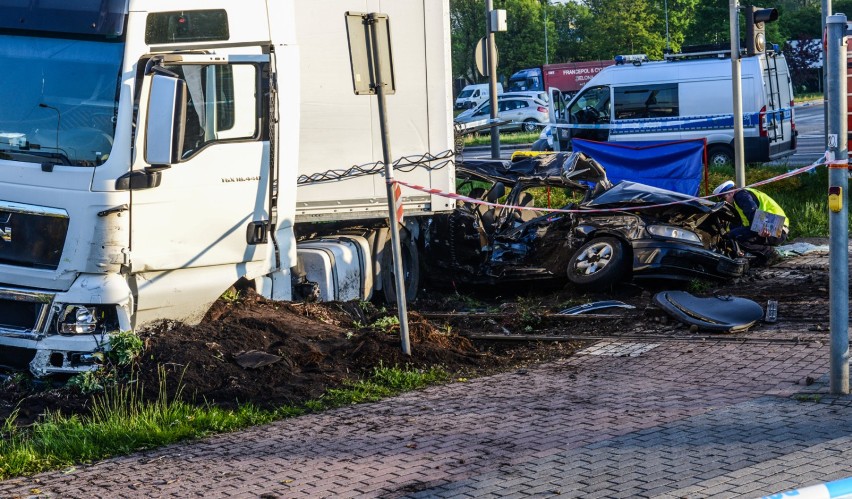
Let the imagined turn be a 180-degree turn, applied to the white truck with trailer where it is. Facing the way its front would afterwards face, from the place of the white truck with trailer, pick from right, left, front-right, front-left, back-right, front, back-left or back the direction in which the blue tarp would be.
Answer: front

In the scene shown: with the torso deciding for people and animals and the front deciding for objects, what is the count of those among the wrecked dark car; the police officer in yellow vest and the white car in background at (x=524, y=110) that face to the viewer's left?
2

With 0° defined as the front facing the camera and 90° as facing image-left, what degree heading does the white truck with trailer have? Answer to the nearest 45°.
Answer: approximately 45°

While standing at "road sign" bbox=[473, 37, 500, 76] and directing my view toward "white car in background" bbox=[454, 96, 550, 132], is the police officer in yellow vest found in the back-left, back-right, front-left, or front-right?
back-right

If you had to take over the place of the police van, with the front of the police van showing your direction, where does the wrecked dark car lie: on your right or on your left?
on your left

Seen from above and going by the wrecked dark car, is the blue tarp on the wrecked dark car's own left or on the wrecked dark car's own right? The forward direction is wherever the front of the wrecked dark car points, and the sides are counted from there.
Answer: on the wrecked dark car's own left

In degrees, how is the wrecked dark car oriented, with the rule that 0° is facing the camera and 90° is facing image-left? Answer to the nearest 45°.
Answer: approximately 315°

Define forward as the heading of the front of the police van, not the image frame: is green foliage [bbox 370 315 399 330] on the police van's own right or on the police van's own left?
on the police van's own left

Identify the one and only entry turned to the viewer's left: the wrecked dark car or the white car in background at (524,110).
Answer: the white car in background

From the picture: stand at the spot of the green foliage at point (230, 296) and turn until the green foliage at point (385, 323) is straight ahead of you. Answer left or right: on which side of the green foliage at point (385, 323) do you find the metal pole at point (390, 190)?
right

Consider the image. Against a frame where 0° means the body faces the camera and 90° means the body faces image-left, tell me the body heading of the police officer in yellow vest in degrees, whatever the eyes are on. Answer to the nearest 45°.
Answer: approximately 90°

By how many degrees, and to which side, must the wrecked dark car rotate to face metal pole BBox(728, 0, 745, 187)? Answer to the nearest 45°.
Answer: approximately 90° to its left
